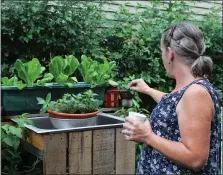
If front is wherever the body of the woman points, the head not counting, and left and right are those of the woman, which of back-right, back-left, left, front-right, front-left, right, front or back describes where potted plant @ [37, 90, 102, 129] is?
front-right

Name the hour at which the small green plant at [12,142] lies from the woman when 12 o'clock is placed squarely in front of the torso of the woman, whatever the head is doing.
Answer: The small green plant is roughly at 1 o'clock from the woman.

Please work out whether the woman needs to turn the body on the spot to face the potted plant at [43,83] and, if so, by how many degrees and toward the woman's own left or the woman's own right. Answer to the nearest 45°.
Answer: approximately 45° to the woman's own right

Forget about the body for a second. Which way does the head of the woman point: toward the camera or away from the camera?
away from the camera

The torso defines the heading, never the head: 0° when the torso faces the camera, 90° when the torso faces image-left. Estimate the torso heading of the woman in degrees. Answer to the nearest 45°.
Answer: approximately 90°
